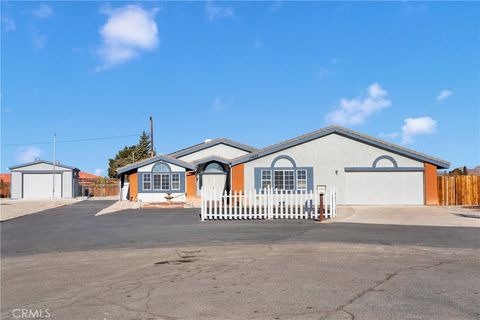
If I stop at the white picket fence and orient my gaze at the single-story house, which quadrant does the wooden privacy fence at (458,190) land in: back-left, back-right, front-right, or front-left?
front-right

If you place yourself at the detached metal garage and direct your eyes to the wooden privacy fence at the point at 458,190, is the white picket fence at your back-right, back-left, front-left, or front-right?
front-right

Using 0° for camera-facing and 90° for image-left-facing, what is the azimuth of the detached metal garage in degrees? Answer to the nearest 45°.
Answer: approximately 0°

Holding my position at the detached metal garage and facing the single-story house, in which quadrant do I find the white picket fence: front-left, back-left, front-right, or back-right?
front-right

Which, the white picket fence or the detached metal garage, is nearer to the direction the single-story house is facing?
the white picket fence

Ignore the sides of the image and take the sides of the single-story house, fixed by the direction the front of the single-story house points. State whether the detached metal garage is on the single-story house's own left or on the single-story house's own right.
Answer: on the single-story house's own right

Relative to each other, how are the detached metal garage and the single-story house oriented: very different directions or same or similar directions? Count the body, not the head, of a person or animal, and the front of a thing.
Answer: same or similar directions

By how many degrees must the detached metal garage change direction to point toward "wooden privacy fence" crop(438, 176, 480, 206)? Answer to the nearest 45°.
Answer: approximately 45° to its left

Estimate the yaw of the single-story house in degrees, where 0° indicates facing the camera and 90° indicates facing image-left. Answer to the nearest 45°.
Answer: approximately 0°

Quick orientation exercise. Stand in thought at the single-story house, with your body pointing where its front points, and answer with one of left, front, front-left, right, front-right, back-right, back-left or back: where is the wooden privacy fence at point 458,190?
left

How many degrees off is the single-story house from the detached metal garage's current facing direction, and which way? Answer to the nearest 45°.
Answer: approximately 45° to its left

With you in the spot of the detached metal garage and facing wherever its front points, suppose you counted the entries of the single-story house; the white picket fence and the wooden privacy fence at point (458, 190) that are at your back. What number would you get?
0

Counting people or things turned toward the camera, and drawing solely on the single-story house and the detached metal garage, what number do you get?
2
